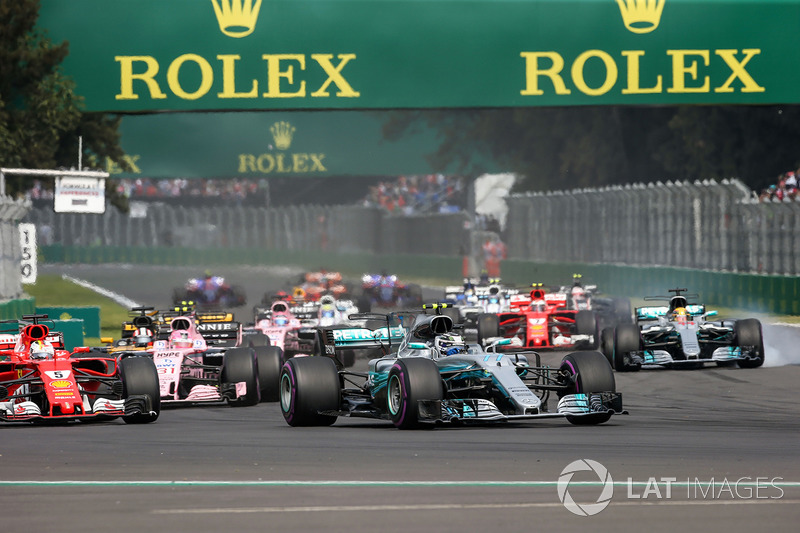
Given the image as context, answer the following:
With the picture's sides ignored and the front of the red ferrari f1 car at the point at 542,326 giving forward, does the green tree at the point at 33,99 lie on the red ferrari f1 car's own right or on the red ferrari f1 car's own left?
on the red ferrari f1 car's own right

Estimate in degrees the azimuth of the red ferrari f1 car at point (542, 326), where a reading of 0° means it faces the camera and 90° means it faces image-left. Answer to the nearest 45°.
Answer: approximately 0°

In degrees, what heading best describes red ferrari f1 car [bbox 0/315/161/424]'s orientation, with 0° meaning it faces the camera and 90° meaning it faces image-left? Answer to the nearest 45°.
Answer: approximately 0°

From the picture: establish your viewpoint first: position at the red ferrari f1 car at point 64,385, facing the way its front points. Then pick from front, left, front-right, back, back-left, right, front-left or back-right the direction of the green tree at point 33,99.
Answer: back

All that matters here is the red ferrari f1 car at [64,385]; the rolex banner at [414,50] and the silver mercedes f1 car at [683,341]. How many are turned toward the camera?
3
